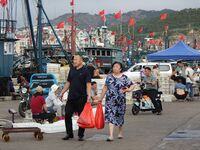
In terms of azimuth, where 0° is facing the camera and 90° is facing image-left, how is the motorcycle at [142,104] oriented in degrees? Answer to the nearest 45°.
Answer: approximately 45°

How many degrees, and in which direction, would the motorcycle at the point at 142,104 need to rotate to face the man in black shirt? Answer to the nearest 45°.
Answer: approximately 45° to its left

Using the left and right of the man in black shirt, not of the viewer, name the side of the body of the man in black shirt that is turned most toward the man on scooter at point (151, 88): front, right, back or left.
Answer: back

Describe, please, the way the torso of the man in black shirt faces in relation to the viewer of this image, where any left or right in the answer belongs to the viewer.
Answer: facing the viewer and to the left of the viewer

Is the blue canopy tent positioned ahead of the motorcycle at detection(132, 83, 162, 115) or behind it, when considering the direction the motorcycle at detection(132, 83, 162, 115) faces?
behind

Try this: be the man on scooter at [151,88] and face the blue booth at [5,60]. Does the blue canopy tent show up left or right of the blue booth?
right

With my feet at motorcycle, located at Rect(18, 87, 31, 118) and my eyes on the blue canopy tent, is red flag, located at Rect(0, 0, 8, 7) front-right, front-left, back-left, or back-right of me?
front-left

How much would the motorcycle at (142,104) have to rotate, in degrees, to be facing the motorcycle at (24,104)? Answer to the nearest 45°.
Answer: approximately 45° to its right

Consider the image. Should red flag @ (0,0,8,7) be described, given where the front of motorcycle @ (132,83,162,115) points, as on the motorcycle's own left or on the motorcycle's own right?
on the motorcycle's own right
